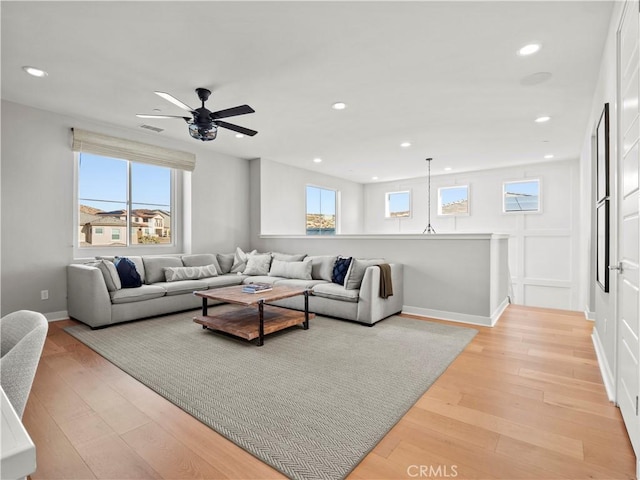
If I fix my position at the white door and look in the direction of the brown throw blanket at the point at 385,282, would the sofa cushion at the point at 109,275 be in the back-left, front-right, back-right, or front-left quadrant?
front-left

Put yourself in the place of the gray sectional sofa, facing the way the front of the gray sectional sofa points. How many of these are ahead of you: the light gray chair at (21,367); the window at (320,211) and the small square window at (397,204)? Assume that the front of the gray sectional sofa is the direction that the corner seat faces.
1

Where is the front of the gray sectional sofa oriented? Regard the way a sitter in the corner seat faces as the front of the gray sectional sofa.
toward the camera

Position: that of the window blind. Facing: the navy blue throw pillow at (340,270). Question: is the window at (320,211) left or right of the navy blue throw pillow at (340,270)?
left

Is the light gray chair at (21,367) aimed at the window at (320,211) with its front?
no

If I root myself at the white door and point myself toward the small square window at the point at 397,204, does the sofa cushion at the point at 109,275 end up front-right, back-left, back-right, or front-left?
front-left

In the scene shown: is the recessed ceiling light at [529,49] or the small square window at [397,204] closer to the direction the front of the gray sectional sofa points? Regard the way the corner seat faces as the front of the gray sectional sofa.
the recessed ceiling light

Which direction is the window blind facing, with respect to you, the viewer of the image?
facing the viewer and to the right of the viewer

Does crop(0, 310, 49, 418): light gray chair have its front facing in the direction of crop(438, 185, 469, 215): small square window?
no

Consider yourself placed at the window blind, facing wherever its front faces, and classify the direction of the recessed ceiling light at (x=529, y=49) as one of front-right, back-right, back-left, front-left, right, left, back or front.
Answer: front

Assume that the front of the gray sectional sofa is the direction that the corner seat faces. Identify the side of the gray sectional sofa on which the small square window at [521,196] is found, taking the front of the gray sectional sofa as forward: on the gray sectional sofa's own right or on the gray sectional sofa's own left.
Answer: on the gray sectional sofa's own left
